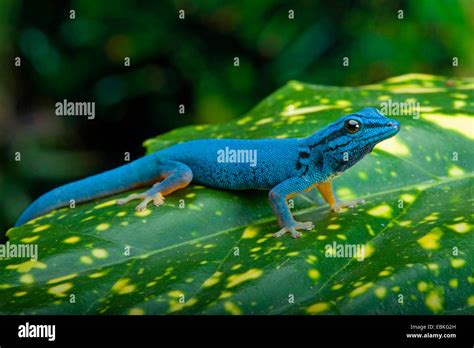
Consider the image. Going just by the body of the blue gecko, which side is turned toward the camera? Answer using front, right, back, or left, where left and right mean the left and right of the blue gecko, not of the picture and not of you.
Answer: right
